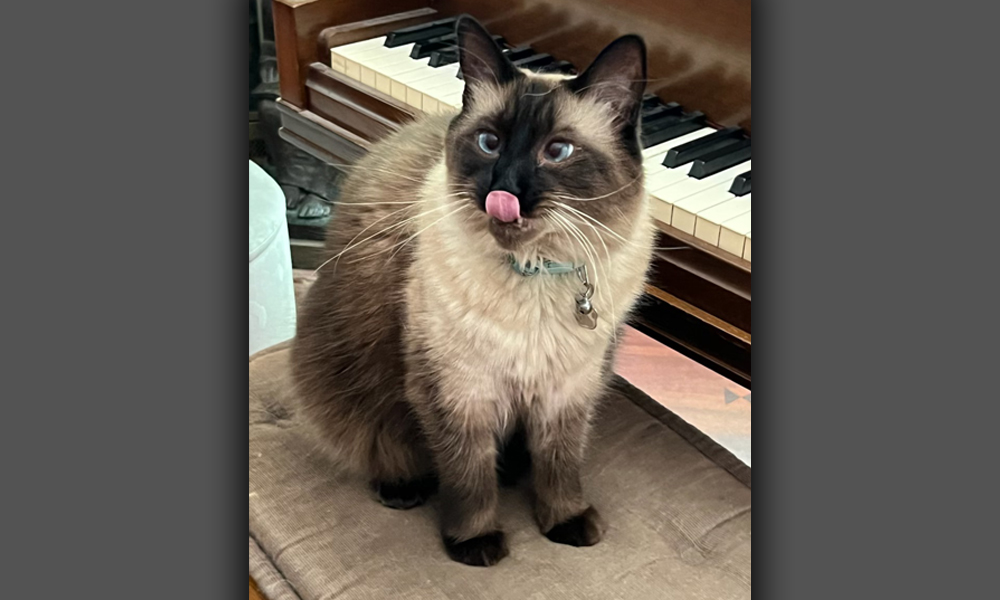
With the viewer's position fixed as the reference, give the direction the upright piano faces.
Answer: facing the viewer and to the left of the viewer
